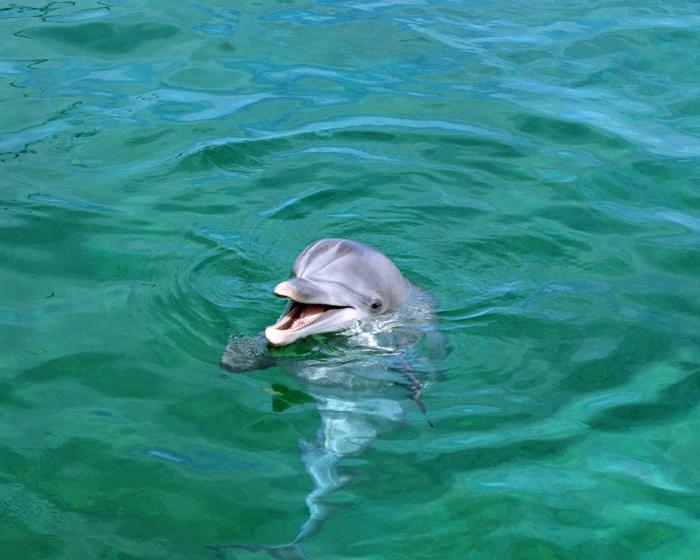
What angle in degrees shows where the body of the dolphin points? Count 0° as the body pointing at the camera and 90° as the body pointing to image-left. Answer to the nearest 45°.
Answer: approximately 45°
